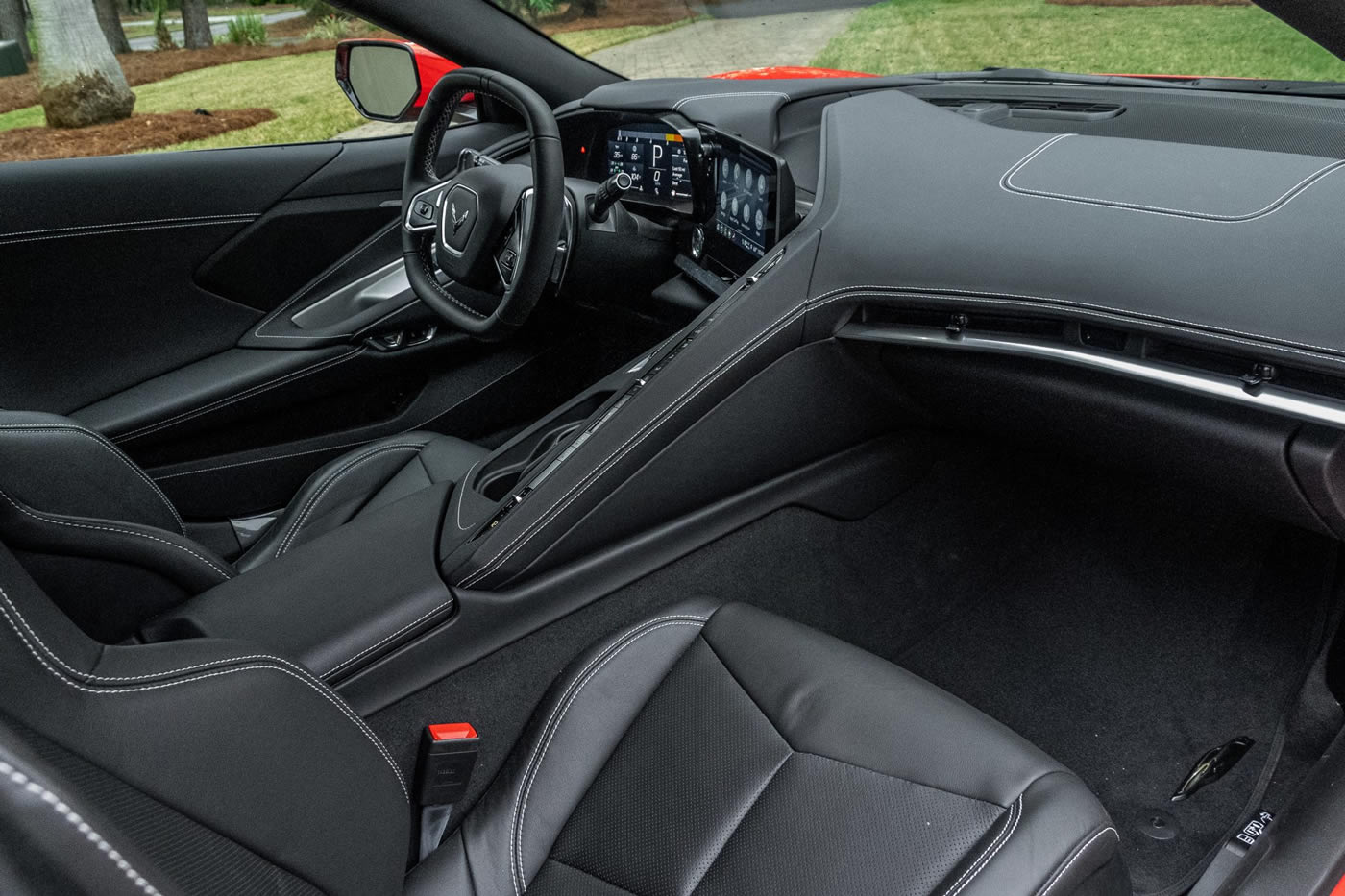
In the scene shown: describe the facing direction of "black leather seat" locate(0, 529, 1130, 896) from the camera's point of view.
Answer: facing away from the viewer and to the right of the viewer

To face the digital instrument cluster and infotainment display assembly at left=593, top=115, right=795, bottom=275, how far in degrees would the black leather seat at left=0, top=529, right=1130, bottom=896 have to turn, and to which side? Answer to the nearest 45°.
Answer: approximately 45° to its left

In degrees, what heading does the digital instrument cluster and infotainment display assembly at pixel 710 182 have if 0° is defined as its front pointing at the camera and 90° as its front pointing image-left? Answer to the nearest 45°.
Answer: approximately 45°

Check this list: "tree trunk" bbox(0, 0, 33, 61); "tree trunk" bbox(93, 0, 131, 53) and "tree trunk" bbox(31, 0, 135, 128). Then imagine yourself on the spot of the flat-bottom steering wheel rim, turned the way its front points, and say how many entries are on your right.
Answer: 3

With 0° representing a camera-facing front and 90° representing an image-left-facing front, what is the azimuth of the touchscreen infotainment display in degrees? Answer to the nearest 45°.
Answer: approximately 45°

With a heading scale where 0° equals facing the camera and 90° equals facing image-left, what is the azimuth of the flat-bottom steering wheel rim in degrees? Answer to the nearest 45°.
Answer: approximately 45°

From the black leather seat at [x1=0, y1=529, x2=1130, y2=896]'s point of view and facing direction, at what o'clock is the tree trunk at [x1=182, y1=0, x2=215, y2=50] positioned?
The tree trunk is roughly at 10 o'clock from the black leather seat.
